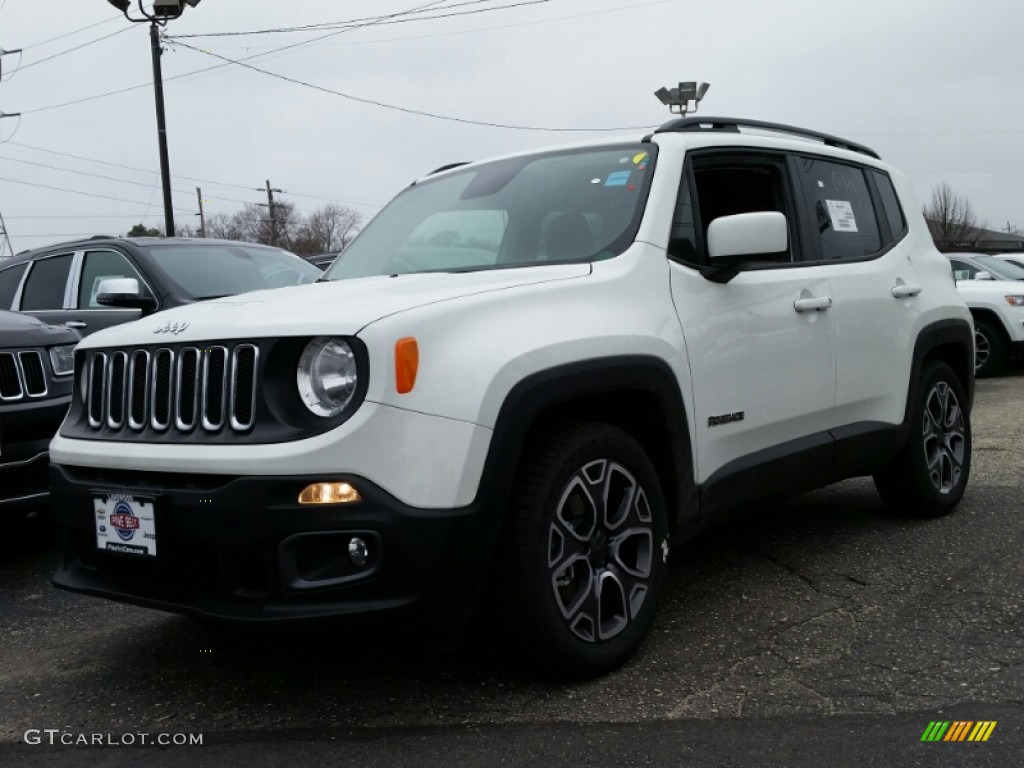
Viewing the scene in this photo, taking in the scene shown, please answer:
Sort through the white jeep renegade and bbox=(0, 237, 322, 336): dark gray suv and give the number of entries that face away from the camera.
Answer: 0

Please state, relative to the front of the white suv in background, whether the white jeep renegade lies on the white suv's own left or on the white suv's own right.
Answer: on the white suv's own right

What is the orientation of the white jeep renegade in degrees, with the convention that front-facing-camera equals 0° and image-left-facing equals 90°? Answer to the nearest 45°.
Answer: approximately 45°

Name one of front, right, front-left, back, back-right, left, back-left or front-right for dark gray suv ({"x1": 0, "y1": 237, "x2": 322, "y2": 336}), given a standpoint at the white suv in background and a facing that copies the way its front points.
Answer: right

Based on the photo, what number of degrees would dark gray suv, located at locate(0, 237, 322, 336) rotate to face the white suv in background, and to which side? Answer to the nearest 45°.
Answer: approximately 45° to its left

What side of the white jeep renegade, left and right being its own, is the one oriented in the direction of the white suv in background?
back

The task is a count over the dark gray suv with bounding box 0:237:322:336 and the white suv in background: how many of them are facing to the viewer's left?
0

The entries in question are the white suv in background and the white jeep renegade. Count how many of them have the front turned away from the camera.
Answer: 0

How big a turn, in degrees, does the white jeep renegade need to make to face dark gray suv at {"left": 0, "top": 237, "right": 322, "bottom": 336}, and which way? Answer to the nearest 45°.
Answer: approximately 90° to its right

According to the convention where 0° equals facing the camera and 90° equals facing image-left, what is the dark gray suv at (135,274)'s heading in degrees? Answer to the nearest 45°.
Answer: approximately 315°
